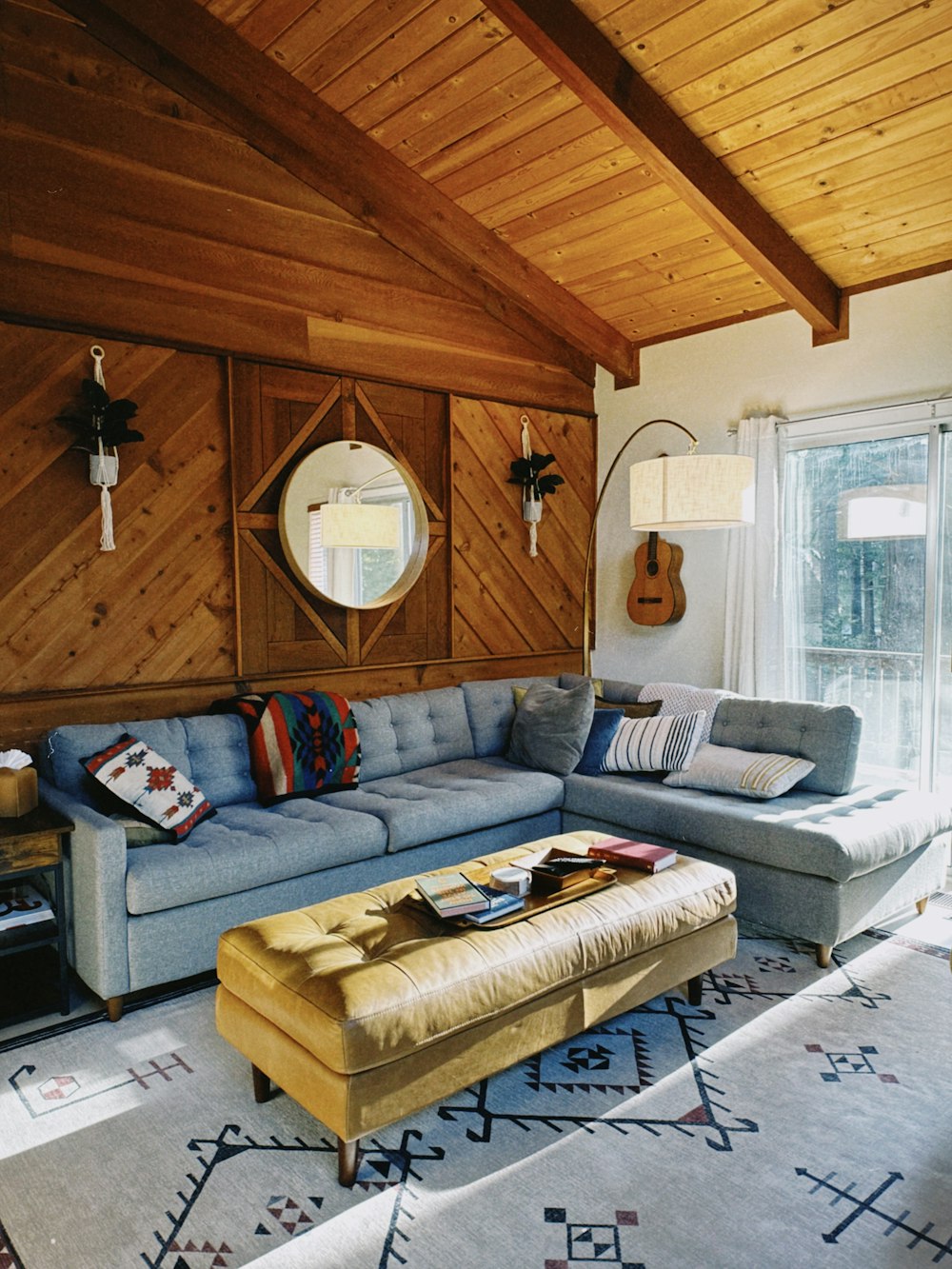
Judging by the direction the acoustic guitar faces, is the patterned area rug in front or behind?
in front

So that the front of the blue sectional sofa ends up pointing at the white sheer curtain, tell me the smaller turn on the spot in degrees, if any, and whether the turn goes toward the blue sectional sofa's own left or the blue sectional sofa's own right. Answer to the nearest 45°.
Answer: approximately 90° to the blue sectional sofa's own left

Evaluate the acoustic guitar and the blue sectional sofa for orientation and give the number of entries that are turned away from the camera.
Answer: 0

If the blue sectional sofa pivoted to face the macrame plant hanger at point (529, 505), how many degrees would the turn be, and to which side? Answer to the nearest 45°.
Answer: approximately 135° to its left

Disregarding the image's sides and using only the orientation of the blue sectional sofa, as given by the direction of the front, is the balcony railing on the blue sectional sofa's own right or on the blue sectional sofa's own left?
on the blue sectional sofa's own left

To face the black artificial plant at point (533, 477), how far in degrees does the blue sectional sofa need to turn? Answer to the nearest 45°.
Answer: approximately 135° to its left

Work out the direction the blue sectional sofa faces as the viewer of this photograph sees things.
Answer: facing the viewer and to the right of the viewer

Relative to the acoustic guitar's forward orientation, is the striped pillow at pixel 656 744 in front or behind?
in front

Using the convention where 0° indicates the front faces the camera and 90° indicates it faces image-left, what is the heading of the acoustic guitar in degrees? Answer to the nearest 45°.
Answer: approximately 45°

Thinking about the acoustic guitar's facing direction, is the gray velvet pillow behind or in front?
in front

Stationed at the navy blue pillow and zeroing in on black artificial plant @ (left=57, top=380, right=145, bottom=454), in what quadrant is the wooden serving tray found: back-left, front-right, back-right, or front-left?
front-left

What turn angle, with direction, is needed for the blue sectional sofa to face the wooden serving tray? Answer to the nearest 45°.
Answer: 0° — it already faces it
